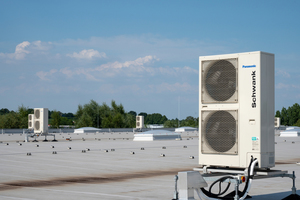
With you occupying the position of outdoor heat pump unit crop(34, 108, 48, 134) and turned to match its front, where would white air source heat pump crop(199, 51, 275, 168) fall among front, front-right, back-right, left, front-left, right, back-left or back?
front-left

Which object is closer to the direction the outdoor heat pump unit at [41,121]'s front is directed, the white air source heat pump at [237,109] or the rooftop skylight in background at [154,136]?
the white air source heat pump

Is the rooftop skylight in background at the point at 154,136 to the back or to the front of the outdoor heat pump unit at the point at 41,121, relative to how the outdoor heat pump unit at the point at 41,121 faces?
to the back

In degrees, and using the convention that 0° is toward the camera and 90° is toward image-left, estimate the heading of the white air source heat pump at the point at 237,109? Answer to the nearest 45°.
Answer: approximately 45°

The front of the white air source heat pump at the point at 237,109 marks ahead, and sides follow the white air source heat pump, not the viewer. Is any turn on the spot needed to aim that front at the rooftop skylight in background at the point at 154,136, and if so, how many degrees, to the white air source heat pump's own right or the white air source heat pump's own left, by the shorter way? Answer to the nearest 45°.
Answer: approximately 135° to the white air source heat pump's own right
